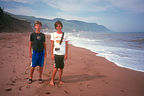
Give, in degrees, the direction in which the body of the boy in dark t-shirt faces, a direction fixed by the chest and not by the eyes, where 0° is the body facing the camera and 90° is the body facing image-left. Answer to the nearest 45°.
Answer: approximately 0°
